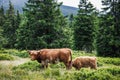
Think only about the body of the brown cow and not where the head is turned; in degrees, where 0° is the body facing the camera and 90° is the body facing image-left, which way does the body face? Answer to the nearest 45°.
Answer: approximately 90°

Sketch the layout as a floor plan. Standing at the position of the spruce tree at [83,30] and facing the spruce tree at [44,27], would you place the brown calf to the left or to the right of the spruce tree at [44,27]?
left

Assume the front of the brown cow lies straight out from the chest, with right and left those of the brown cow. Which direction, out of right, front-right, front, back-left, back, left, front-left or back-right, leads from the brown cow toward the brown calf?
back

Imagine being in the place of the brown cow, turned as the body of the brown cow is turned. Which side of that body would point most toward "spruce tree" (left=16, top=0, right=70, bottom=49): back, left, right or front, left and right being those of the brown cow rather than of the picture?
right

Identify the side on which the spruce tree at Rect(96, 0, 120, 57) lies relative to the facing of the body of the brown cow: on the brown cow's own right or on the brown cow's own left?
on the brown cow's own right

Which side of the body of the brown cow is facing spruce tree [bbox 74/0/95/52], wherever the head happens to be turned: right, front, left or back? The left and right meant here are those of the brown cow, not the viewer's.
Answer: right
